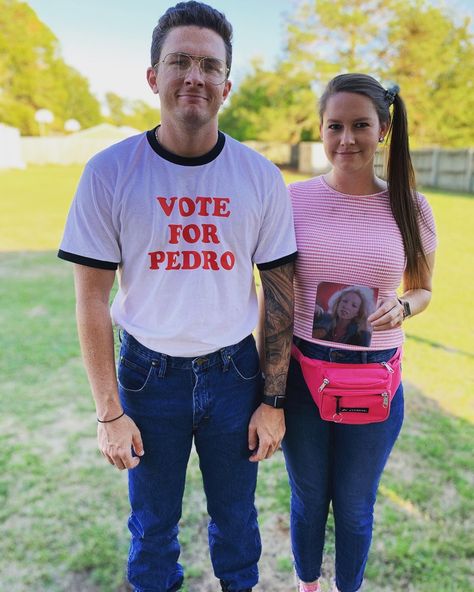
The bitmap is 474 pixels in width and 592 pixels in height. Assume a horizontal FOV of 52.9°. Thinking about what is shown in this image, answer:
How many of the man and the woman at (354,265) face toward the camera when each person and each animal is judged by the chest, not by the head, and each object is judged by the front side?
2

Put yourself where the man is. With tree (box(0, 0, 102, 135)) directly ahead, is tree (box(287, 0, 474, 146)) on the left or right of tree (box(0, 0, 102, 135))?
right

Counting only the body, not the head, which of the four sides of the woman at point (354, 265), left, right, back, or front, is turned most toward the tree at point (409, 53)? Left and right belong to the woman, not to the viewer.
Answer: back

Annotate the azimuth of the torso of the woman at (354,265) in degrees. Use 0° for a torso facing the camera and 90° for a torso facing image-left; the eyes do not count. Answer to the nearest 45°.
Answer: approximately 0°

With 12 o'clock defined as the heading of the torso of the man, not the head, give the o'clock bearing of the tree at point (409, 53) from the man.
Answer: The tree is roughly at 7 o'clock from the man.

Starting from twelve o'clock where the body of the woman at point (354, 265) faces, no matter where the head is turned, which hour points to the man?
The man is roughly at 2 o'clock from the woman.

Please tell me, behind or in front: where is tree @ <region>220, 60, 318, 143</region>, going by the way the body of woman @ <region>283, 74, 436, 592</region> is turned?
behind

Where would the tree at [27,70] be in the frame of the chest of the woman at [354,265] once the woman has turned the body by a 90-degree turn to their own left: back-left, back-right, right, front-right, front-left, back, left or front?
back-left
